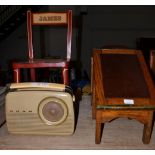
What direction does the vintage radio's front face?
toward the camera
